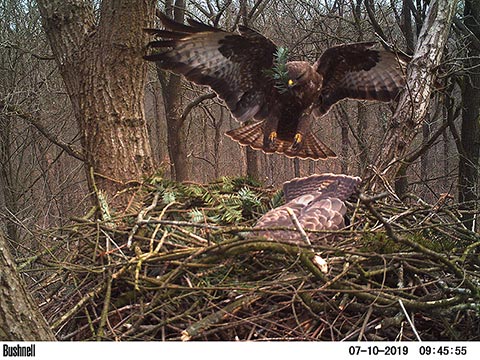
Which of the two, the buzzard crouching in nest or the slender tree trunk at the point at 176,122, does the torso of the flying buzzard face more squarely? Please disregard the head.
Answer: the buzzard crouching in nest

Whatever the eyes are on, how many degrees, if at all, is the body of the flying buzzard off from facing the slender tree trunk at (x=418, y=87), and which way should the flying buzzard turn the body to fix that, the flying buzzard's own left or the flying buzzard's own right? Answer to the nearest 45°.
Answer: approximately 45° to the flying buzzard's own left

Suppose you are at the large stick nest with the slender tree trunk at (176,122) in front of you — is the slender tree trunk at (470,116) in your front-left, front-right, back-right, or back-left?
front-right

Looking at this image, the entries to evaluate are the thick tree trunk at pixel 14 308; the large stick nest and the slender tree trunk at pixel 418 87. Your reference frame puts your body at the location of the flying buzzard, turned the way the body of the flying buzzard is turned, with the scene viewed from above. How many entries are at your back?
0

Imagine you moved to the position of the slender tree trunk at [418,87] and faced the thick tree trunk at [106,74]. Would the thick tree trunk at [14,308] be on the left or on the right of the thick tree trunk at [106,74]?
left

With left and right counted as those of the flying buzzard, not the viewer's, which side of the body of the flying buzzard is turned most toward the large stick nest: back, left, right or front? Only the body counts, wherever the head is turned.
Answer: front

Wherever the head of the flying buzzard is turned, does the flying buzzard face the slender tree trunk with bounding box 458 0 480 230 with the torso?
no

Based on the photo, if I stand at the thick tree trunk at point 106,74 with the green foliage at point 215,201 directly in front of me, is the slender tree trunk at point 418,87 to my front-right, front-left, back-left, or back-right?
front-left

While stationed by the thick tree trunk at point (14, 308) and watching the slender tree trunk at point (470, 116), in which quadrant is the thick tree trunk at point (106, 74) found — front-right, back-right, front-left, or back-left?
front-left

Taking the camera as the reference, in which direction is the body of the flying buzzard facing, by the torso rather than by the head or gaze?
toward the camera
